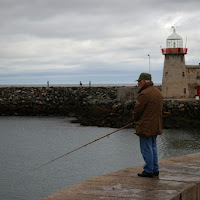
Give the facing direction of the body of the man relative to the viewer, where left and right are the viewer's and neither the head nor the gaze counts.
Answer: facing away from the viewer and to the left of the viewer

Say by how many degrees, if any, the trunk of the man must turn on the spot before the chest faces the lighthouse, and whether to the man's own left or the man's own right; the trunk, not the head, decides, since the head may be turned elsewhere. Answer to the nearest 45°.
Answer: approximately 45° to the man's own right

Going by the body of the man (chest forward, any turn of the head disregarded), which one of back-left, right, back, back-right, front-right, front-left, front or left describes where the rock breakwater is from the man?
front-right
